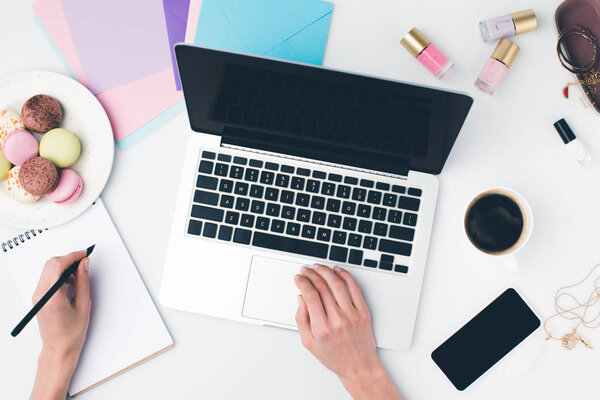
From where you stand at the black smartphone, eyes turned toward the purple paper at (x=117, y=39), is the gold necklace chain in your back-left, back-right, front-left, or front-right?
back-right

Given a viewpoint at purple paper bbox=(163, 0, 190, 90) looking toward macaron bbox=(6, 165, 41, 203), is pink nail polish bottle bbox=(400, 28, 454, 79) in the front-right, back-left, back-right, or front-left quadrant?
back-left

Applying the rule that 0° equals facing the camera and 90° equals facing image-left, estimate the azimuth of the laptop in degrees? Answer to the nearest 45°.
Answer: approximately 0°

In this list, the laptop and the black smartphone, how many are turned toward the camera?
2

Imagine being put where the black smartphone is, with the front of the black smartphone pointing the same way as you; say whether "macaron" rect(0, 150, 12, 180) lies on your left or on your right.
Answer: on your right
